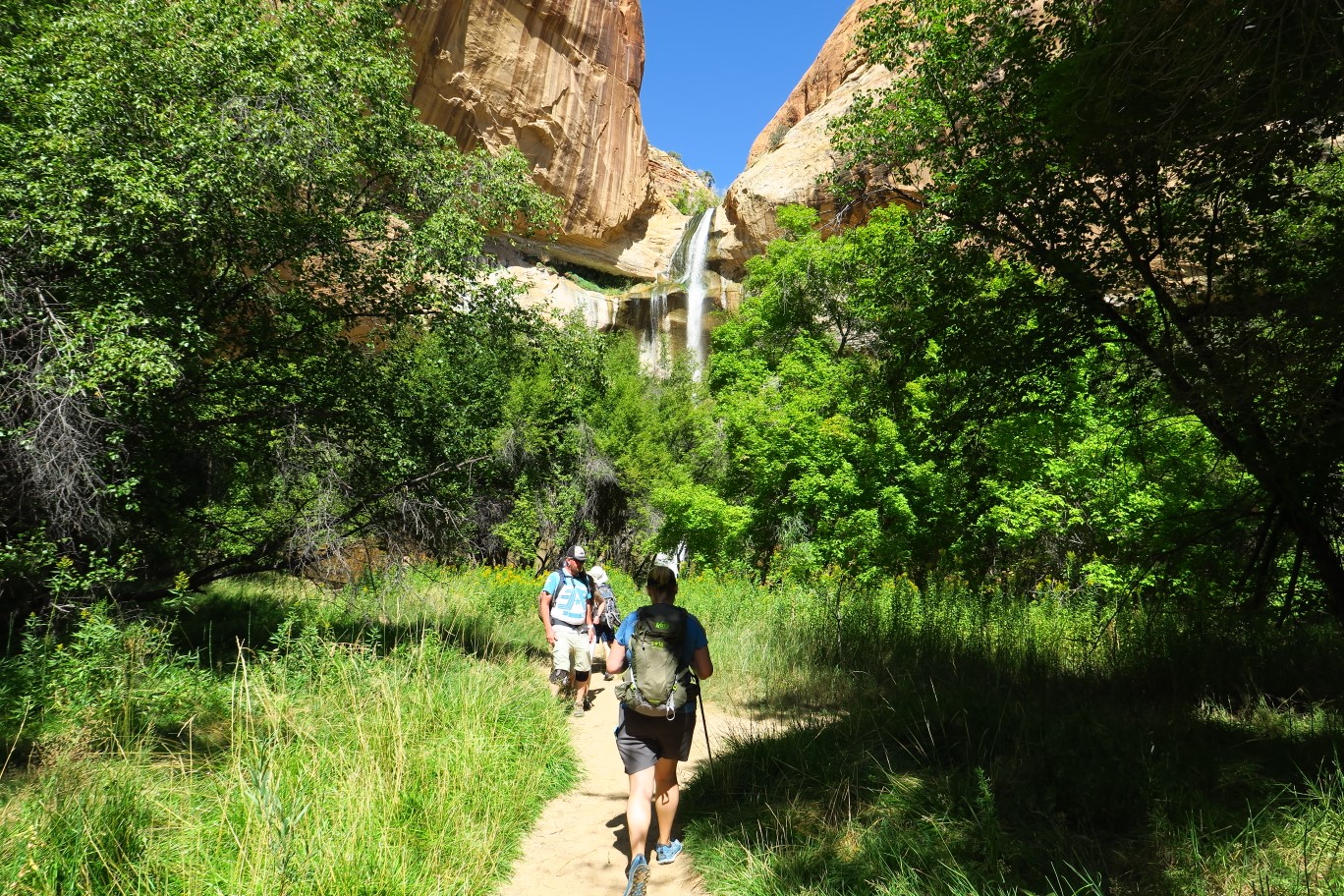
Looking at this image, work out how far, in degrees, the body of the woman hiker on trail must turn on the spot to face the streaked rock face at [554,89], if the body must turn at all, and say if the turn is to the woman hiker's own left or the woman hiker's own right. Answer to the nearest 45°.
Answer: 0° — they already face it

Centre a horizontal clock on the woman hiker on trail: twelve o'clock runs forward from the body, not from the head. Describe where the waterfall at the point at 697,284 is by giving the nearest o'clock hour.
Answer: The waterfall is roughly at 12 o'clock from the woman hiker on trail.

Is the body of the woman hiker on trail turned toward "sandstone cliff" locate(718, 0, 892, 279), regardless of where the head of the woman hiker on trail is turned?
yes

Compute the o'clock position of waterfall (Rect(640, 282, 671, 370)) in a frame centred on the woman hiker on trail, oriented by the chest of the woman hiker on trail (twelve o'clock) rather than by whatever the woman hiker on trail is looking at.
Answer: The waterfall is roughly at 12 o'clock from the woman hiker on trail.

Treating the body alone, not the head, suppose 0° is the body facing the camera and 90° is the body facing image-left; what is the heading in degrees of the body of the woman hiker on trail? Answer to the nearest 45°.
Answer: approximately 180°

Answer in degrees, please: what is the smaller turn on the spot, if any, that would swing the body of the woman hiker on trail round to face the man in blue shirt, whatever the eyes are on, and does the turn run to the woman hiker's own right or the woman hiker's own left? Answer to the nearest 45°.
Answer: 0° — they already face them

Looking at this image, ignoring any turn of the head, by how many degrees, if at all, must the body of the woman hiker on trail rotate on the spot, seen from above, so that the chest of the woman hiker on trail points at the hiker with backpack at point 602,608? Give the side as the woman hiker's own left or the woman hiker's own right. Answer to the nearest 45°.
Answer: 0° — they already face them

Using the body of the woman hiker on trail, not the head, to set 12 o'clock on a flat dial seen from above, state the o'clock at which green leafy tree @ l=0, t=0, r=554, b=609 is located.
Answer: The green leafy tree is roughly at 10 o'clock from the woman hiker on trail.
